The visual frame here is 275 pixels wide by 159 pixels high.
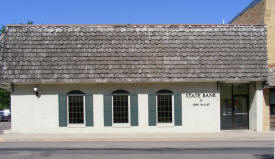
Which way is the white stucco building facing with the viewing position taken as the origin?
facing the viewer

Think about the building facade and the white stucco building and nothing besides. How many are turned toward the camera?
2

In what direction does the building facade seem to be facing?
toward the camera
